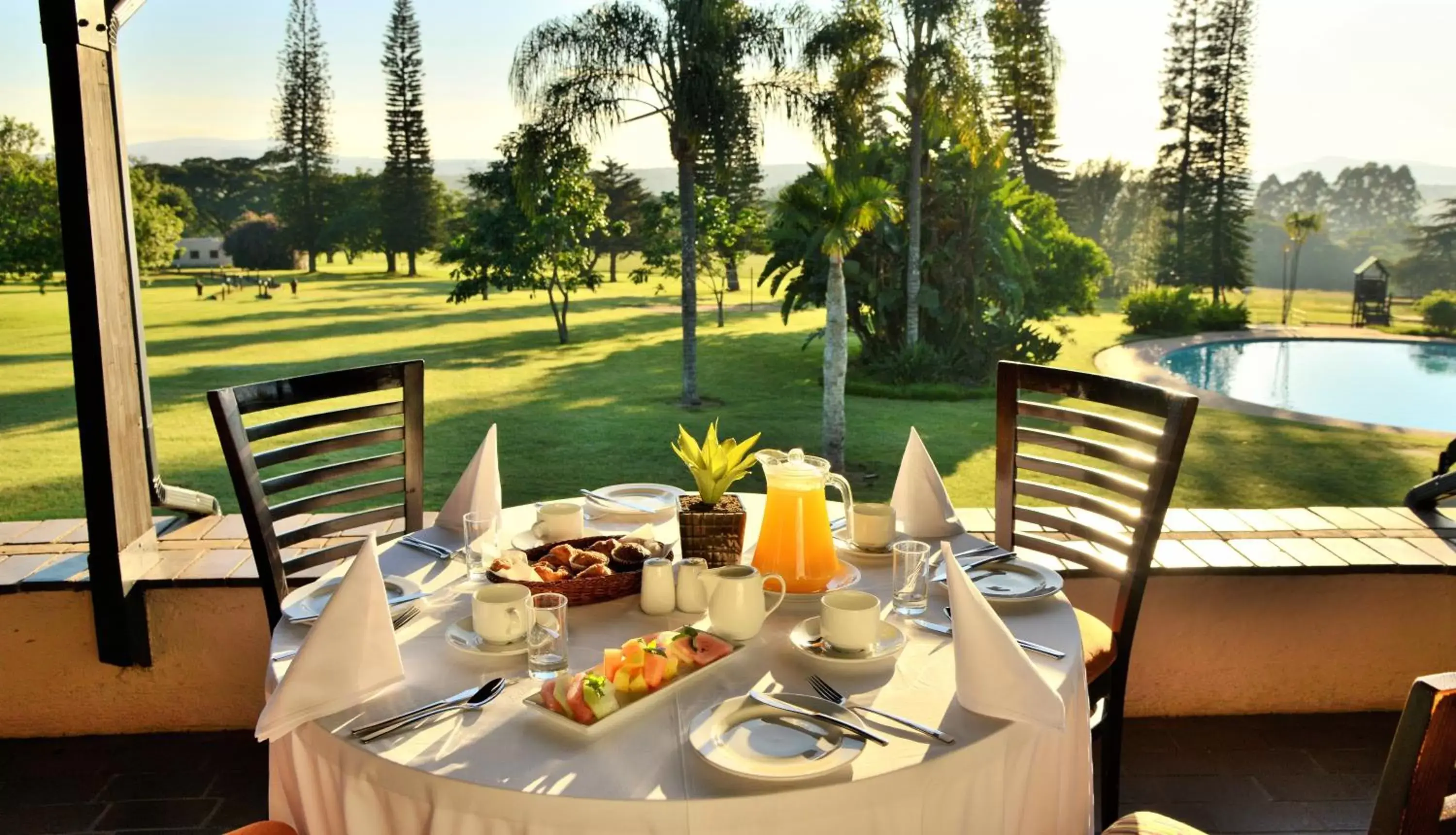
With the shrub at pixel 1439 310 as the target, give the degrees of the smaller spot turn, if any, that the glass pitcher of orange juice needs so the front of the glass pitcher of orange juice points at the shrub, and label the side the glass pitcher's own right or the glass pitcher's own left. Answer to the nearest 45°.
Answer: approximately 135° to the glass pitcher's own right

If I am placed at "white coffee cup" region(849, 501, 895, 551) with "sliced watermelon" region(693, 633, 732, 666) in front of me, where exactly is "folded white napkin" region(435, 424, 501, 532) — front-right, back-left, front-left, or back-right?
front-right

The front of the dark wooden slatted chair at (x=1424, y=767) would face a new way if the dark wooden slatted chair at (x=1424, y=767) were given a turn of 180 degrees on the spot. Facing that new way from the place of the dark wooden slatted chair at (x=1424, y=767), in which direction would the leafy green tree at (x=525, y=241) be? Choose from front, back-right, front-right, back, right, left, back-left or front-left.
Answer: back

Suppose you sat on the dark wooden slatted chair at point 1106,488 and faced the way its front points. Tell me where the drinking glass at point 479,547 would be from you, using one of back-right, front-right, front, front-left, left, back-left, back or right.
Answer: front

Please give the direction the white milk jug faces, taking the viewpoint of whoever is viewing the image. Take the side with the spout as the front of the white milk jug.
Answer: facing to the left of the viewer

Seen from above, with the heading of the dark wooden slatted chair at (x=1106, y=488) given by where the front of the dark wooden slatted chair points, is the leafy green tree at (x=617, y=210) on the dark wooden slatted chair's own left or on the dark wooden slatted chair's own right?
on the dark wooden slatted chair's own right

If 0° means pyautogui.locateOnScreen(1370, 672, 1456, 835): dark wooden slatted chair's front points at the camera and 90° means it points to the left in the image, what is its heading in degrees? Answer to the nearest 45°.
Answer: approximately 135°

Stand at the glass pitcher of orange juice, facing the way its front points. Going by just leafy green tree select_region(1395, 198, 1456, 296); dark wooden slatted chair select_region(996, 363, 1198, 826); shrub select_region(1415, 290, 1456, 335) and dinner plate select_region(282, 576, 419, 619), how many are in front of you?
1

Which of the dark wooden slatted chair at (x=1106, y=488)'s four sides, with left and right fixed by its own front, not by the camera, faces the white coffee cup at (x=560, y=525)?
front

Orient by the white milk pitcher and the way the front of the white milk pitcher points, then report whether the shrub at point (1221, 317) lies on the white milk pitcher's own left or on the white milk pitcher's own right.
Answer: on the white milk pitcher's own right

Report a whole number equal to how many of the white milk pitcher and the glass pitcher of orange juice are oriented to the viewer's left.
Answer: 2

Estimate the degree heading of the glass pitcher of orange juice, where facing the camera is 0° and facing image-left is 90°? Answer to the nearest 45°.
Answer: approximately 90°

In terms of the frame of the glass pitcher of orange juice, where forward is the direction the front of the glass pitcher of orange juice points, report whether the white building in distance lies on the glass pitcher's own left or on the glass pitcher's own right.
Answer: on the glass pitcher's own right

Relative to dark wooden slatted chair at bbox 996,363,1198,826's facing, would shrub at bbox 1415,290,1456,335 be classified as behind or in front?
behind

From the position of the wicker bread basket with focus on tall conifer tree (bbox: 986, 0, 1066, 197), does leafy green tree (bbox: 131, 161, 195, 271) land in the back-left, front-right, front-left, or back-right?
front-left

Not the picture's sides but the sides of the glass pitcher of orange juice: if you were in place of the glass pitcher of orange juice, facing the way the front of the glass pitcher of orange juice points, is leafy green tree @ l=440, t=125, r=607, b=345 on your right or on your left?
on your right
